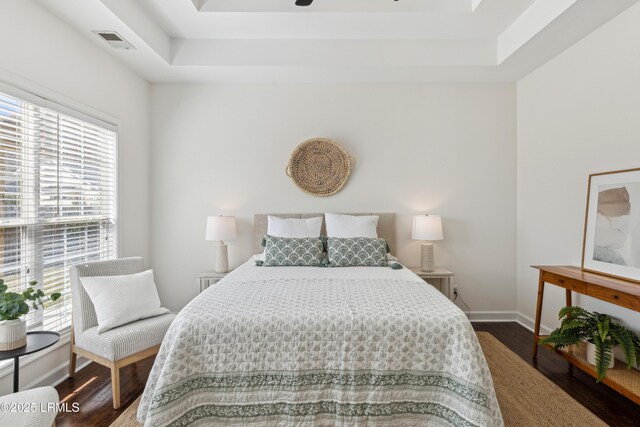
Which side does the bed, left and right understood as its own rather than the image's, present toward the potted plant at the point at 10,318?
right

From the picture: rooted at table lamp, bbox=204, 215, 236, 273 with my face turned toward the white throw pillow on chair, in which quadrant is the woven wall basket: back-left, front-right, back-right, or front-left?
back-left

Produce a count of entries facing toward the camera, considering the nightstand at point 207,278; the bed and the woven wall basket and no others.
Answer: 3

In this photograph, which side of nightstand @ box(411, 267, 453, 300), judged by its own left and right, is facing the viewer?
front

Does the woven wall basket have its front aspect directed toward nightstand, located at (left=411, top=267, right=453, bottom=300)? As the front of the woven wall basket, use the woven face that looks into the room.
no

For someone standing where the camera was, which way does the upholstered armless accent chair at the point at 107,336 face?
facing the viewer and to the right of the viewer

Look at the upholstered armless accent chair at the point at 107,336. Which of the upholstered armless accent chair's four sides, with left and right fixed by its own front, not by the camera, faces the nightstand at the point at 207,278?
left

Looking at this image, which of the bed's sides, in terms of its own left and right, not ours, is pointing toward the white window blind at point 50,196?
right

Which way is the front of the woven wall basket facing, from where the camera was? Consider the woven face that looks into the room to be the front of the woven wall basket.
facing the viewer

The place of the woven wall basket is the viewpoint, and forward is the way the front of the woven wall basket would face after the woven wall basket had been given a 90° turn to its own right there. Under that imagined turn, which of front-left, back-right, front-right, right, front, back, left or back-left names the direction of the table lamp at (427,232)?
back

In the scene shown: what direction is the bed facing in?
toward the camera

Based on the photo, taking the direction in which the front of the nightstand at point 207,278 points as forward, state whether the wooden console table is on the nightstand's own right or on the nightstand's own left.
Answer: on the nightstand's own left

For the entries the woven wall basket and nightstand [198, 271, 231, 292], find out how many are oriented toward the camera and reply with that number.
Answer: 2

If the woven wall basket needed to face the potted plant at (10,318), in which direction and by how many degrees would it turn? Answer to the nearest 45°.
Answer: approximately 45° to its right

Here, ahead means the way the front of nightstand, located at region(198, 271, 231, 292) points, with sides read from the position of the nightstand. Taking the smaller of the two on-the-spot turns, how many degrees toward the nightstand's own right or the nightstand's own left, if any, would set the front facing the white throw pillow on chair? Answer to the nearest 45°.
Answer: approximately 45° to the nightstand's own right

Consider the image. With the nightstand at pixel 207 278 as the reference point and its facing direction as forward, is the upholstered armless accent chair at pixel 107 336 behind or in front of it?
in front

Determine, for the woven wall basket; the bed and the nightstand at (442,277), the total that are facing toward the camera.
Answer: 3
